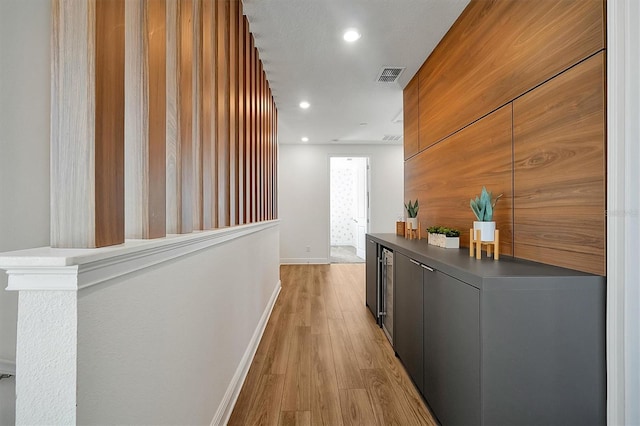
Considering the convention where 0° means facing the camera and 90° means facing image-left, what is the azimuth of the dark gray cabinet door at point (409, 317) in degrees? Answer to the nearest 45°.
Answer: approximately 90°

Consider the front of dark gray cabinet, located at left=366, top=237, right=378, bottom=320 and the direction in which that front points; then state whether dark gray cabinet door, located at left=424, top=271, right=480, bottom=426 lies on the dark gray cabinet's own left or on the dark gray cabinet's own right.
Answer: on the dark gray cabinet's own left

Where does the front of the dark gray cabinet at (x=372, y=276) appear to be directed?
to the viewer's left

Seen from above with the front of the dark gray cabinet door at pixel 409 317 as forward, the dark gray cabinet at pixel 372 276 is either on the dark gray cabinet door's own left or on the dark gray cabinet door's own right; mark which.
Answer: on the dark gray cabinet door's own right

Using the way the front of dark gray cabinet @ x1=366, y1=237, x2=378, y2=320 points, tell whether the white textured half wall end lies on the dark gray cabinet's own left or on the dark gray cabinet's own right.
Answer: on the dark gray cabinet's own left

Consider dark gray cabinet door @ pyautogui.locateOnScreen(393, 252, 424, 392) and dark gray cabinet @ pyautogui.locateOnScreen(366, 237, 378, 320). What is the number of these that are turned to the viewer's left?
2
